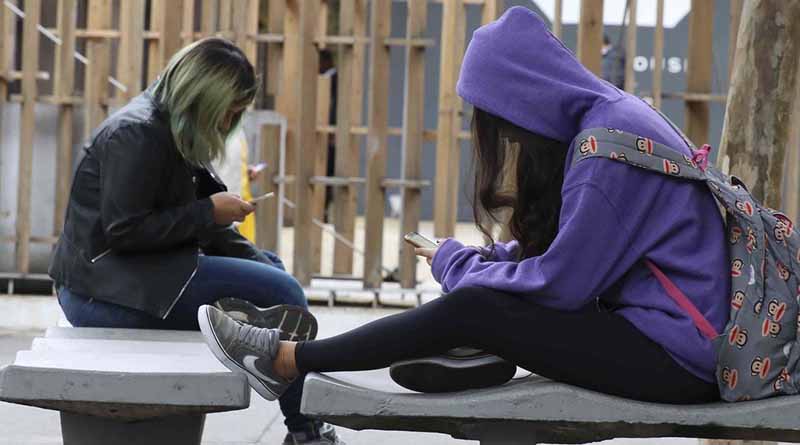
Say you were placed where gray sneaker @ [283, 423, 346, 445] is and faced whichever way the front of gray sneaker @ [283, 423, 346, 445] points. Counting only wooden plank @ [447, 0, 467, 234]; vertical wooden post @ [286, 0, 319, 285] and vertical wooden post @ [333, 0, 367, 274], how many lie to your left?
3

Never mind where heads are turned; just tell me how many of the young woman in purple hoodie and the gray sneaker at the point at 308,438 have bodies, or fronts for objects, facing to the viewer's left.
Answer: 1

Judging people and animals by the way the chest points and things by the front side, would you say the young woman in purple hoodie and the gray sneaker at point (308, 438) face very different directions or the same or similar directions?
very different directions

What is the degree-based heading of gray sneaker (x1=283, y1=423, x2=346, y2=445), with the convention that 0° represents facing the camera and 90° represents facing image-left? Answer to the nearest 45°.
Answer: approximately 270°

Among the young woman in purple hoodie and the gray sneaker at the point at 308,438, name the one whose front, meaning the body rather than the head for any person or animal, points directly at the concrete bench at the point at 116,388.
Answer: the young woman in purple hoodie

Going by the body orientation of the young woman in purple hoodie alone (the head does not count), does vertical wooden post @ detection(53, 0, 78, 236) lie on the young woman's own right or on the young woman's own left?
on the young woman's own right

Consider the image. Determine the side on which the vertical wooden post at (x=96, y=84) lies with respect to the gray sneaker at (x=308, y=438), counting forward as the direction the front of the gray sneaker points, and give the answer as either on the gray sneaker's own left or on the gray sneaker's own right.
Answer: on the gray sneaker's own left

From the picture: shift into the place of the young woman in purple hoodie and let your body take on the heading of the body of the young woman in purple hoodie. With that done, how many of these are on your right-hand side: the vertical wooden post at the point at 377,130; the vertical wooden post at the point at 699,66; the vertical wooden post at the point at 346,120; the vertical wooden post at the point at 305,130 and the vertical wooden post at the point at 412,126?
5

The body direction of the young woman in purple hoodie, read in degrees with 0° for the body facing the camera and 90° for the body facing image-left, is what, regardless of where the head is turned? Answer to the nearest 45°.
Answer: approximately 90°
